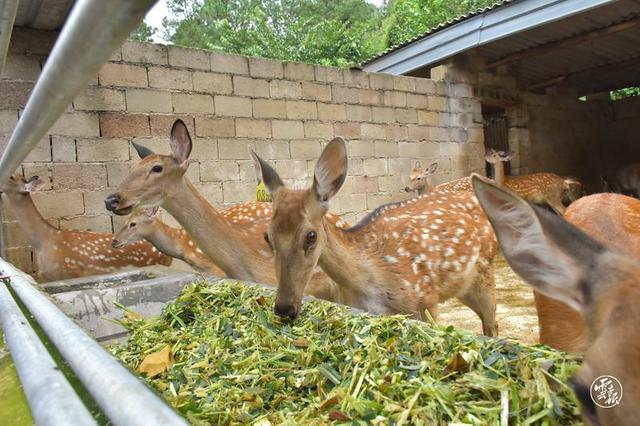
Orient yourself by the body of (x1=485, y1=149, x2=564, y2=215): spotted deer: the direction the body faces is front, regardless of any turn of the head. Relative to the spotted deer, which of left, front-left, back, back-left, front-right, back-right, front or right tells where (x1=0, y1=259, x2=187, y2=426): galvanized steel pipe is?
left

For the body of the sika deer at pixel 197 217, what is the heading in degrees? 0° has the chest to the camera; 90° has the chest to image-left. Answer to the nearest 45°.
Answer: approximately 90°

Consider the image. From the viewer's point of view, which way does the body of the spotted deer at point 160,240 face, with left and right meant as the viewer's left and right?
facing to the left of the viewer

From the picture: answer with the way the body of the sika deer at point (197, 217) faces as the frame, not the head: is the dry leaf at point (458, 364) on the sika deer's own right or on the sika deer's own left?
on the sika deer's own left

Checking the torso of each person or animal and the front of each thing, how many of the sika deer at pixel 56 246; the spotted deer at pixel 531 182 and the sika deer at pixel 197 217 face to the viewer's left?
3

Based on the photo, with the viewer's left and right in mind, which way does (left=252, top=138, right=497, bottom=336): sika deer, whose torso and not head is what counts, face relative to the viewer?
facing the viewer and to the left of the viewer

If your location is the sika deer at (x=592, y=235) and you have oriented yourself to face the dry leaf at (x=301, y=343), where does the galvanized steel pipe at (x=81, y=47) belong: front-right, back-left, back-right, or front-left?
front-left

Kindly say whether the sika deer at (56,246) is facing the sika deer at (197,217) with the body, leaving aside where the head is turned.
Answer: no

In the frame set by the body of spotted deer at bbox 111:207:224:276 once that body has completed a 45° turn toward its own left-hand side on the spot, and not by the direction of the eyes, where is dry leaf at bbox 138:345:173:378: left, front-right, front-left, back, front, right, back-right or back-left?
front-left

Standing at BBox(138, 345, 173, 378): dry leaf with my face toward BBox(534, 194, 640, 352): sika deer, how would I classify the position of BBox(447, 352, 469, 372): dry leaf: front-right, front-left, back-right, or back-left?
front-right

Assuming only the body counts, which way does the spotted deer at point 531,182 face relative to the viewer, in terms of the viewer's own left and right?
facing to the left of the viewer

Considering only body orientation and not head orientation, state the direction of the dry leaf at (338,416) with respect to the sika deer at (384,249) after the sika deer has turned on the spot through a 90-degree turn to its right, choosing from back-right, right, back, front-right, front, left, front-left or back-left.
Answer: back-left

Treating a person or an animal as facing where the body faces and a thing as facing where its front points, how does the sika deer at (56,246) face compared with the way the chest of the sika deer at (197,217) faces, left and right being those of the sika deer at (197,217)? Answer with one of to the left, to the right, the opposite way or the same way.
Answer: the same way

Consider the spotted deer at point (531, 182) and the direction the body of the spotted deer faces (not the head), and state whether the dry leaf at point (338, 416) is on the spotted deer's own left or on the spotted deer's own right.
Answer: on the spotted deer's own left

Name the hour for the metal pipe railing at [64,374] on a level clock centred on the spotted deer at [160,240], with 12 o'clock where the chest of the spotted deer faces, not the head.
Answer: The metal pipe railing is roughly at 9 o'clock from the spotted deer.

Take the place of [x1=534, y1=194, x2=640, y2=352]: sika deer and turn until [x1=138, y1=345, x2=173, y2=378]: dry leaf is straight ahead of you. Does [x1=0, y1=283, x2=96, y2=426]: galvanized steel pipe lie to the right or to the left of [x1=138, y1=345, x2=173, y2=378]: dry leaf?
left

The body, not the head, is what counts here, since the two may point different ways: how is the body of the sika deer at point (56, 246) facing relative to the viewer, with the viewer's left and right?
facing to the left of the viewer
